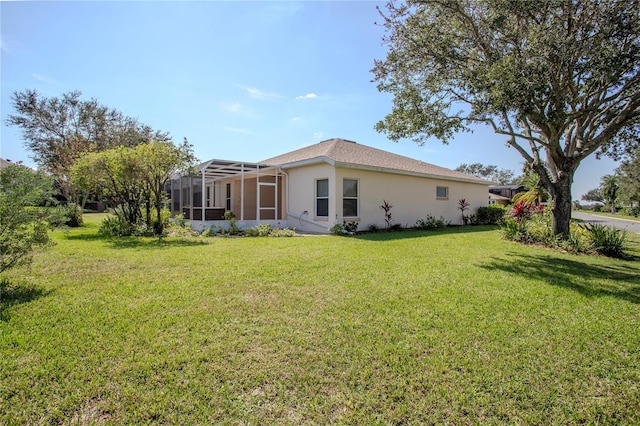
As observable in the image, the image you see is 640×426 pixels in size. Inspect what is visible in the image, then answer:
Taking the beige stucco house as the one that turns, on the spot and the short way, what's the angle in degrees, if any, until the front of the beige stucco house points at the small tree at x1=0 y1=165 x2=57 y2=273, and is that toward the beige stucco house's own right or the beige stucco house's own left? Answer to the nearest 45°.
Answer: approximately 180°

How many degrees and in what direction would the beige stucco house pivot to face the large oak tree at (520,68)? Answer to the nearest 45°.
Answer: approximately 90° to its right

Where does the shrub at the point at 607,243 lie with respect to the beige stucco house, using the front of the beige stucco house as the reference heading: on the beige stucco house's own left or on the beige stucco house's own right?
on the beige stucco house's own right

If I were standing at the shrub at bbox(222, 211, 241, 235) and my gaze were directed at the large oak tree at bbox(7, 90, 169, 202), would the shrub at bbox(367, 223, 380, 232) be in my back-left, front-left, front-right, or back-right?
back-right

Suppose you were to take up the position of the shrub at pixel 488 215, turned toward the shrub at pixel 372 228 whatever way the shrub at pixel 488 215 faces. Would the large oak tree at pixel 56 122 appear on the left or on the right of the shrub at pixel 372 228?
right

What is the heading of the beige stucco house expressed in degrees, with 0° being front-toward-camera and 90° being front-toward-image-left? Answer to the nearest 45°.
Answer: approximately 225°

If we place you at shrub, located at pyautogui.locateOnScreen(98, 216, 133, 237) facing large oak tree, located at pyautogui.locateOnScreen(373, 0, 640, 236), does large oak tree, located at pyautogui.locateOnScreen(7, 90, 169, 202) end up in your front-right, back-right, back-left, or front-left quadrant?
back-left

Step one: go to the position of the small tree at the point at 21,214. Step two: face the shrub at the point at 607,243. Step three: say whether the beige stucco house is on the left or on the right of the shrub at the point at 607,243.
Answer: left
